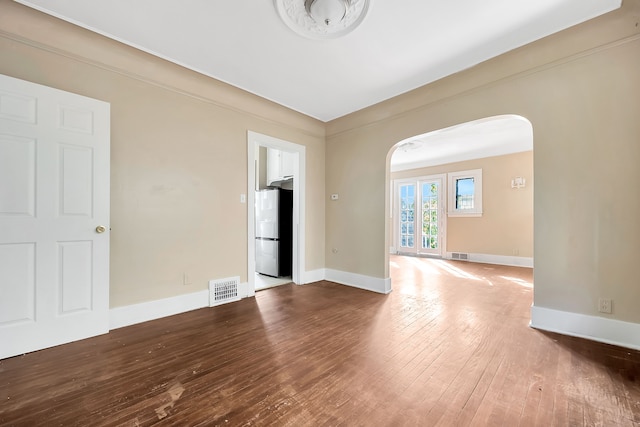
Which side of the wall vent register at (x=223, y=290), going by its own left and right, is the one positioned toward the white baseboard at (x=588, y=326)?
front

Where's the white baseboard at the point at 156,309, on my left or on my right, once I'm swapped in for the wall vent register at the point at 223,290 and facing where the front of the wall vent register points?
on my right

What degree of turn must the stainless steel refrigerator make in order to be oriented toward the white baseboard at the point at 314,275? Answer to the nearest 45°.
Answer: approximately 90° to its left

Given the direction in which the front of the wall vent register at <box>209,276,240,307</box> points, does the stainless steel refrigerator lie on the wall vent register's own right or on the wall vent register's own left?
on the wall vent register's own left

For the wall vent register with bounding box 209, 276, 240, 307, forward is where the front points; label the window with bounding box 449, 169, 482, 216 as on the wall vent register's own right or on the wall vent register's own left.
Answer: on the wall vent register's own left

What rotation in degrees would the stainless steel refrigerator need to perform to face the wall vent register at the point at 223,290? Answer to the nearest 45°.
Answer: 0° — it already faces it

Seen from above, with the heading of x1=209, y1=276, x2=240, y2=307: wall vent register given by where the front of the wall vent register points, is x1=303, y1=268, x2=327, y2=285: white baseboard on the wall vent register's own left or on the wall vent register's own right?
on the wall vent register's own left

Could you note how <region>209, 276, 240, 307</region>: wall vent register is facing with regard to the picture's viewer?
facing the viewer and to the right of the viewer

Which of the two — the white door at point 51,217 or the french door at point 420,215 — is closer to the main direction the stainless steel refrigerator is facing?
the white door

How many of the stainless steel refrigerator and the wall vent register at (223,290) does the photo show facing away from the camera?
0

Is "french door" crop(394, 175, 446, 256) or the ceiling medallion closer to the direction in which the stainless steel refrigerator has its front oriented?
the ceiling medallion
